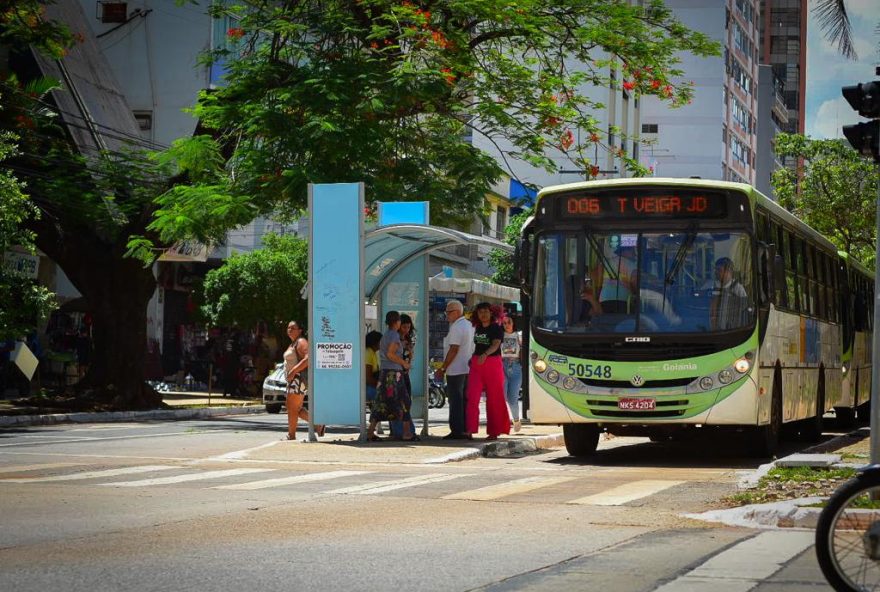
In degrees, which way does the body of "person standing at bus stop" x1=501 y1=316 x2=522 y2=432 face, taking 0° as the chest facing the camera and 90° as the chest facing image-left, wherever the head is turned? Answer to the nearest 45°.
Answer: approximately 0°

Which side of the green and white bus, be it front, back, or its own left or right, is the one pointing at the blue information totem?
right

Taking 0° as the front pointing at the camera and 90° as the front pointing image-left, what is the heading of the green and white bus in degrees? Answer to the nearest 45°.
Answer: approximately 0°
